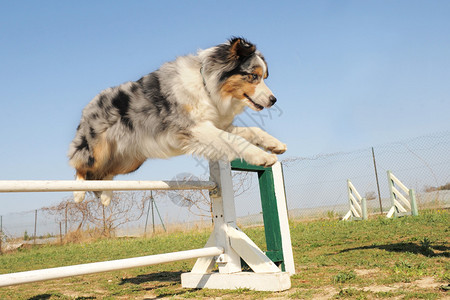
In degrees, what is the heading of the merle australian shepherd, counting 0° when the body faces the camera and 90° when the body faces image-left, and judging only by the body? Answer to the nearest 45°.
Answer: approximately 270°

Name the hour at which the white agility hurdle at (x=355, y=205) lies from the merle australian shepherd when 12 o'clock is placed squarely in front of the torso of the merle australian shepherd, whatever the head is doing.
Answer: The white agility hurdle is roughly at 10 o'clock from the merle australian shepherd.
